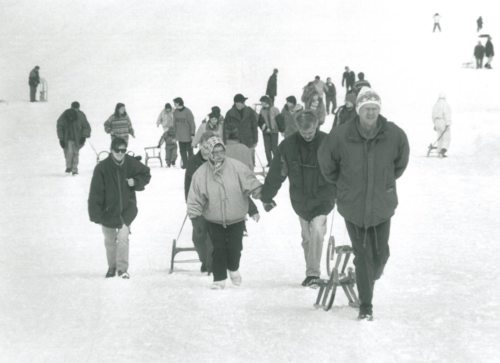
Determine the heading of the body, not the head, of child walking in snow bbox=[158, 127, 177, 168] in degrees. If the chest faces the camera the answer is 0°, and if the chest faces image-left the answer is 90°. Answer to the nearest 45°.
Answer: approximately 0°

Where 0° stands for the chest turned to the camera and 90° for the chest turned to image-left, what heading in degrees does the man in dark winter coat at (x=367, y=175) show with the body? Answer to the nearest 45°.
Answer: approximately 0°

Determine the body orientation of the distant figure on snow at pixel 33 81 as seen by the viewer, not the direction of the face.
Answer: to the viewer's right

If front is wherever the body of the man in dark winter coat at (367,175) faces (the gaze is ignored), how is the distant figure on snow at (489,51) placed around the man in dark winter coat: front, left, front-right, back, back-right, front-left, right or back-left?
back

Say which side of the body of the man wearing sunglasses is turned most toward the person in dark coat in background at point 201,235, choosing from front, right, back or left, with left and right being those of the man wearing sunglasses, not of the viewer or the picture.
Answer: left

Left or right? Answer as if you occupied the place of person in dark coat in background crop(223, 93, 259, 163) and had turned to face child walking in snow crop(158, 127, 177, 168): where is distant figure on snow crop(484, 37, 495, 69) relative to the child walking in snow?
right

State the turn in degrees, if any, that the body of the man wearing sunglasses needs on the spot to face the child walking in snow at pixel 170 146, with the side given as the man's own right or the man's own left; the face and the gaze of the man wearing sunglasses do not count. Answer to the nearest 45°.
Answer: approximately 180°

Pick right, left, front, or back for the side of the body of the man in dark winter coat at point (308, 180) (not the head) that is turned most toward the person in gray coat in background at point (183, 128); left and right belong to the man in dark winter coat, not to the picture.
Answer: back
